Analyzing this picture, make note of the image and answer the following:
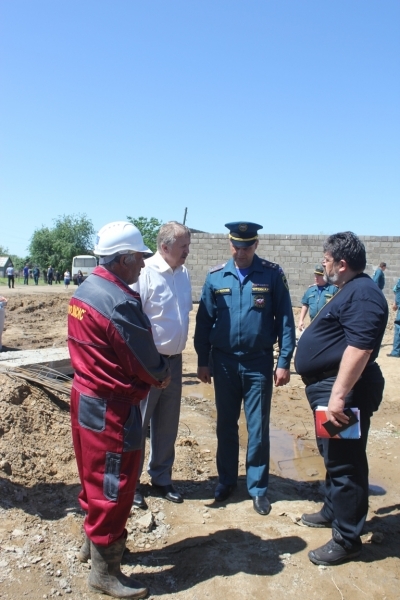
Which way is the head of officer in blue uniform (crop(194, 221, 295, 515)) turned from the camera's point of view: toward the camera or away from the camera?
toward the camera

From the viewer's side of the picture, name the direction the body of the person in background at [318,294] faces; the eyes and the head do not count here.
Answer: toward the camera

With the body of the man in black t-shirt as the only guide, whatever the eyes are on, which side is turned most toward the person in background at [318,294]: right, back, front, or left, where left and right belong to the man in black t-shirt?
right

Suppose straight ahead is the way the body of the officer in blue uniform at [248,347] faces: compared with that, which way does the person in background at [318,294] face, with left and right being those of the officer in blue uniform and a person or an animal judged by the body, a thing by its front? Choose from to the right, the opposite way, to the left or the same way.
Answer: the same way

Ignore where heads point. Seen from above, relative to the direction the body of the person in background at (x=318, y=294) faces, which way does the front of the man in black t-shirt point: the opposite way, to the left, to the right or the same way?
to the right

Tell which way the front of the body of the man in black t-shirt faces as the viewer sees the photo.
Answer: to the viewer's left

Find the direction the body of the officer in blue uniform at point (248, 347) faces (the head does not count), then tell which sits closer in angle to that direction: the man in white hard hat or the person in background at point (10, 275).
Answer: the man in white hard hat

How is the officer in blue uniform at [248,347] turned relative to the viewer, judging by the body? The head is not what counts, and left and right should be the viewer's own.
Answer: facing the viewer

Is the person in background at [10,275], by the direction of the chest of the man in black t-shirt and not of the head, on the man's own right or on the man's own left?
on the man's own right

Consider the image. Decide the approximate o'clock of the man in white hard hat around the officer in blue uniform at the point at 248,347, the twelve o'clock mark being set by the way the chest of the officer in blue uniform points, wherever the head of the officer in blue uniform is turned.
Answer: The man in white hard hat is roughly at 1 o'clock from the officer in blue uniform.

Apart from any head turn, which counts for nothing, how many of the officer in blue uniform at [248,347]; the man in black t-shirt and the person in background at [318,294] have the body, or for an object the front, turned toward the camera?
2

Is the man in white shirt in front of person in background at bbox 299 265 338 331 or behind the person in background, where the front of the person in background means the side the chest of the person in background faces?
in front

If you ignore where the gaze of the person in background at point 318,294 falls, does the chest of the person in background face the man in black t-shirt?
yes

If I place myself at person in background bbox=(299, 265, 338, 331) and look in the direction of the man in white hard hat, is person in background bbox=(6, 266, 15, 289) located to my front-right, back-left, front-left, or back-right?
back-right

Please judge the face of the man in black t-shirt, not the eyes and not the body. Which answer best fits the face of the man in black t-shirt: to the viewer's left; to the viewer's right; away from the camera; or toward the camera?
to the viewer's left

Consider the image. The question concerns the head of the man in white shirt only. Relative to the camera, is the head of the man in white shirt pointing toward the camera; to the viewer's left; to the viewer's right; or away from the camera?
to the viewer's right
